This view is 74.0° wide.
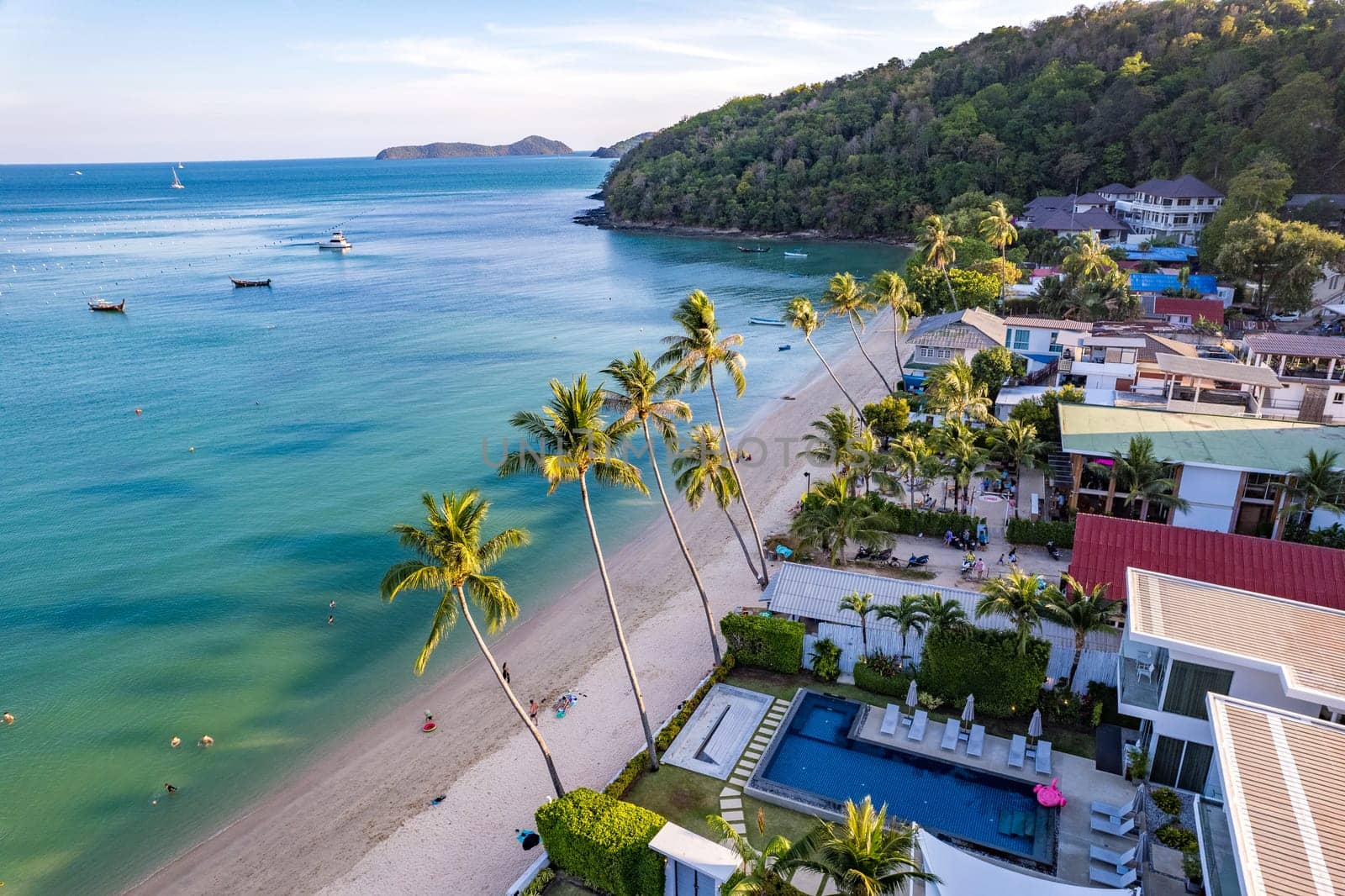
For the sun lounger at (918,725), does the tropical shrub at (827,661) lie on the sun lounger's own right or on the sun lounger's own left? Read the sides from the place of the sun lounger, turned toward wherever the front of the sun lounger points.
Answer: on the sun lounger's own right

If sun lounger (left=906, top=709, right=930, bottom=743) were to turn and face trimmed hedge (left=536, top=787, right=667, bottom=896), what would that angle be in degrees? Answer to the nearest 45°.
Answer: approximately 45° to its right

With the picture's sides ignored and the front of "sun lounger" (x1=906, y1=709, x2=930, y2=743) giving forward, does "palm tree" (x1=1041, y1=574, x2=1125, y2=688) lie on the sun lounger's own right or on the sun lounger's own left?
on the sun lounger's own left

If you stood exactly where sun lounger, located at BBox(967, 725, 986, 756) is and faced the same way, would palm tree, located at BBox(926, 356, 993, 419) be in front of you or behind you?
behind

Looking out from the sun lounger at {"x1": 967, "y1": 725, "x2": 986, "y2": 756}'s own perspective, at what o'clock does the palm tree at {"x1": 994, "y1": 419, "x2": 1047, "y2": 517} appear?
The palm tree is roughly at 6 o'clock from the sun lounger.

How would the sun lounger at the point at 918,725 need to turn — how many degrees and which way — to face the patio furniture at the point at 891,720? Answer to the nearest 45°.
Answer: approximately 90° to its right

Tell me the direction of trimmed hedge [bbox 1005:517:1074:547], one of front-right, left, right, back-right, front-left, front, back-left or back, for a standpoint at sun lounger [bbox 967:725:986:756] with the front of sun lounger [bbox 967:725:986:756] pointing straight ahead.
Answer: back

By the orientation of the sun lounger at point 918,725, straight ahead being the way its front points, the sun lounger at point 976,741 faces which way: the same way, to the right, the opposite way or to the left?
the same way

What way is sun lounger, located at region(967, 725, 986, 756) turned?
toward the camera

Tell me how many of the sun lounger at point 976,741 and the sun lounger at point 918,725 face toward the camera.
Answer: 2

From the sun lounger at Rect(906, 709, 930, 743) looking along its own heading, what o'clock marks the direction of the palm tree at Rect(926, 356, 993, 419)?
The palm tree is roughly at 6 o'clock from the sun lounger.

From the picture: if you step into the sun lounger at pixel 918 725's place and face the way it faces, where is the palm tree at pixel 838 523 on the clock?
The palm tree is roughly at 5 o'clock from the sun lounger.

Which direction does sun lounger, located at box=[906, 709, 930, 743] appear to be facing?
toward the camera
